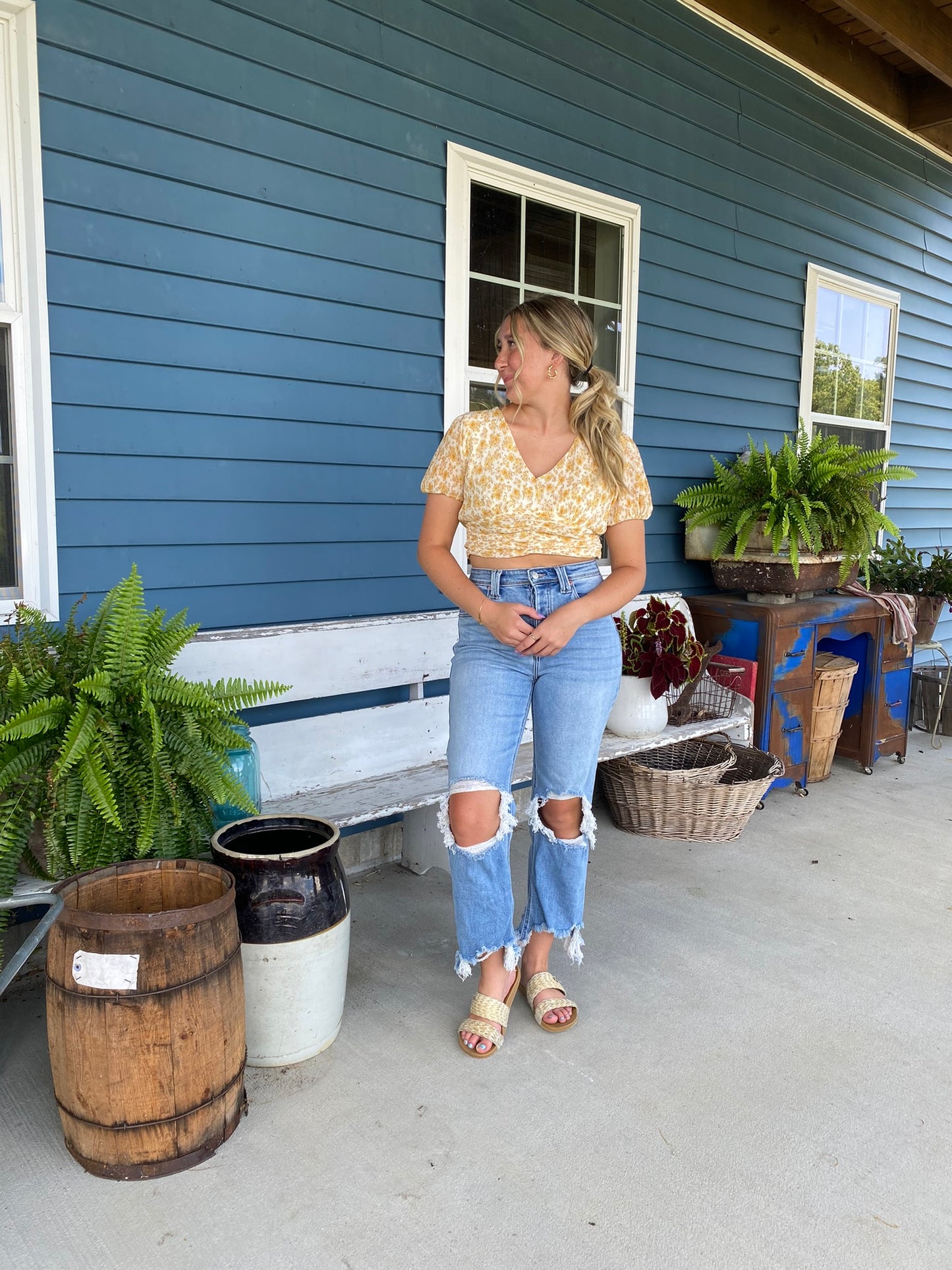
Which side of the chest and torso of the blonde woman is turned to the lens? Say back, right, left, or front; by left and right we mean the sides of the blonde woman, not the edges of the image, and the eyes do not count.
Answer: front

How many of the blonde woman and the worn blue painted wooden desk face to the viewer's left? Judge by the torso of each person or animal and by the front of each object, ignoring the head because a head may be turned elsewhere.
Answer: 0

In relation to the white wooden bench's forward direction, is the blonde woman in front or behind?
in front

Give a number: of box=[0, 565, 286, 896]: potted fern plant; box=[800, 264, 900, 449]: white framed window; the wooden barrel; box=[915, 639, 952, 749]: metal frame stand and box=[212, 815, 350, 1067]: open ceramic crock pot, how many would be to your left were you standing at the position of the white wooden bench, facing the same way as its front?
2

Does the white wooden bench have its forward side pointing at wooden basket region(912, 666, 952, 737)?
no

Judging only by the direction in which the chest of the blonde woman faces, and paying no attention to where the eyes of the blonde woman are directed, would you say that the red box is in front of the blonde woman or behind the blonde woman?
behind

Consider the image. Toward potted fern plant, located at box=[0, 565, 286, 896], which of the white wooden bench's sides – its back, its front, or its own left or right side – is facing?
right

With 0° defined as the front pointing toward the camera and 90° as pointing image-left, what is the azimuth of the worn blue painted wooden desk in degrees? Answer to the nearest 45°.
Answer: approximately 315°

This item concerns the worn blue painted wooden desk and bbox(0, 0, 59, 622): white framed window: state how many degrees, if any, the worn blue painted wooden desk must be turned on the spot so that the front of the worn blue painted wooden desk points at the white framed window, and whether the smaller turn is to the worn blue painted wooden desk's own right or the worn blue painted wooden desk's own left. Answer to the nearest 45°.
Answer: approximately 90° to the worn blue painted wooden desk's own right

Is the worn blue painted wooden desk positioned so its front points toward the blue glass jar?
no

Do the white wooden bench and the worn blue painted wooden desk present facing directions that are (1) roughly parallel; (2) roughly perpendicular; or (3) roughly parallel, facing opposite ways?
roughly parallel

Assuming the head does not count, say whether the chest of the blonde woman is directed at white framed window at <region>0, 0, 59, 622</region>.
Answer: no

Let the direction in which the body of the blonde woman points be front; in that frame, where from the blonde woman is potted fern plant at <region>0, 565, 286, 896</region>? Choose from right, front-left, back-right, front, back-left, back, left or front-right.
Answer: right

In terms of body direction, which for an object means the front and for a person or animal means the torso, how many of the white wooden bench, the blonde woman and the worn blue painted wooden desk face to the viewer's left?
0

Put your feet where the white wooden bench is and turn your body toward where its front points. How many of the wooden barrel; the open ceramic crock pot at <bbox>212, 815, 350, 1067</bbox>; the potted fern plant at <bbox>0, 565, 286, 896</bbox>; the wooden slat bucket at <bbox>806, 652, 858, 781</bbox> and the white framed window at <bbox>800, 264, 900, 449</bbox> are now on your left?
2

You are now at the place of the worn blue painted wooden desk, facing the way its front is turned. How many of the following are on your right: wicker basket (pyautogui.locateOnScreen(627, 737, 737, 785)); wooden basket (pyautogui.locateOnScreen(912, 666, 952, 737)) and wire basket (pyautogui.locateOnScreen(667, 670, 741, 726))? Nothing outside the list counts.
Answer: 2

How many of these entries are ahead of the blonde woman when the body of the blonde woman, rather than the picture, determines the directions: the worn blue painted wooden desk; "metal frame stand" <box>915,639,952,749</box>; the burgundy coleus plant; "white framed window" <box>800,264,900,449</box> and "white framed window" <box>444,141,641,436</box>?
0

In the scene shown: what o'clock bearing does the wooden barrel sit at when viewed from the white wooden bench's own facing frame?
The wooden barrel is roughly at 2 o'clock from the white wooden bench.

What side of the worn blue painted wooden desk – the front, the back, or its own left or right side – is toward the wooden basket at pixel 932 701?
left
